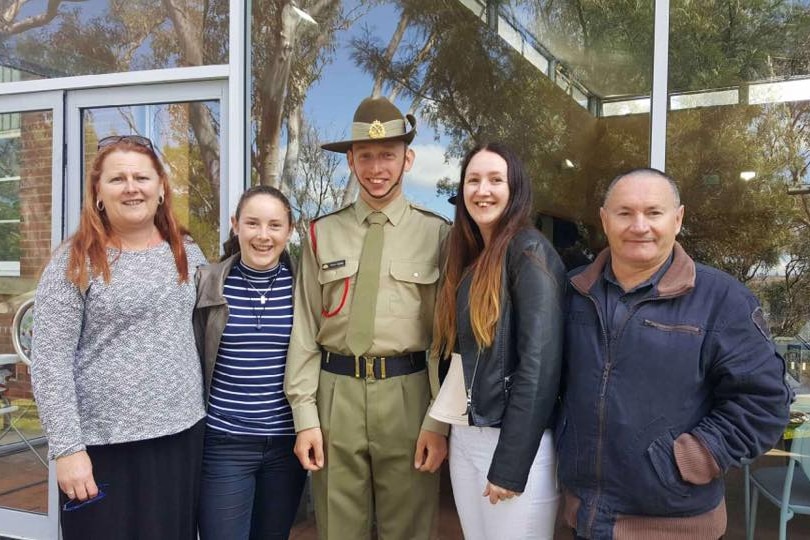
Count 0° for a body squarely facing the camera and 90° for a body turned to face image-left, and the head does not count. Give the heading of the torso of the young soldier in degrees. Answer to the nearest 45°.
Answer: approximately 0°

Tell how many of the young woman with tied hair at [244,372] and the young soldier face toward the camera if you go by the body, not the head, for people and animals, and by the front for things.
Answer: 2

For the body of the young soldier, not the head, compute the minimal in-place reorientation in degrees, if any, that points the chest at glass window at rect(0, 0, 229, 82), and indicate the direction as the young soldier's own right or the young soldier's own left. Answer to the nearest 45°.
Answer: approximately 135° to the young soldier's own right

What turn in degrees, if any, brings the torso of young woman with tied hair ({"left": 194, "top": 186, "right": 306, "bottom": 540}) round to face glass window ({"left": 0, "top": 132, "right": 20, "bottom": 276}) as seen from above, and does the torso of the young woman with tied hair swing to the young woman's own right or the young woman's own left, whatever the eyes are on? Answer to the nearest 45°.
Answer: approximately 135° to the young woman's own right

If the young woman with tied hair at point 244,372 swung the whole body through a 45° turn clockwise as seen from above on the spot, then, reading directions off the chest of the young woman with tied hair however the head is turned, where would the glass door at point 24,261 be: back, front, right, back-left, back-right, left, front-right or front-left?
right

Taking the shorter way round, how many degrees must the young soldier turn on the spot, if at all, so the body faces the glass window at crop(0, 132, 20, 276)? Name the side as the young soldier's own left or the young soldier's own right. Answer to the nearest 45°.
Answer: approximately 135° to the young soldier's own right

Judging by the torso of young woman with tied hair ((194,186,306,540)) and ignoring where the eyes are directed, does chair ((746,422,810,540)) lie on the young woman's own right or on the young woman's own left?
on the young woman's own left

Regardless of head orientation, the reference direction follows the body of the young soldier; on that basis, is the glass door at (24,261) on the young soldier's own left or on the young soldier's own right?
on the young soldier's own right

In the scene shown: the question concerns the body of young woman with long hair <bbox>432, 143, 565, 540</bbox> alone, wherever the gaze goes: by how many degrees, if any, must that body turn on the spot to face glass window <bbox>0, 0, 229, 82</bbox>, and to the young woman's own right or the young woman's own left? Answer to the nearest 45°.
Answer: approximately 90° to the young woman's own right
